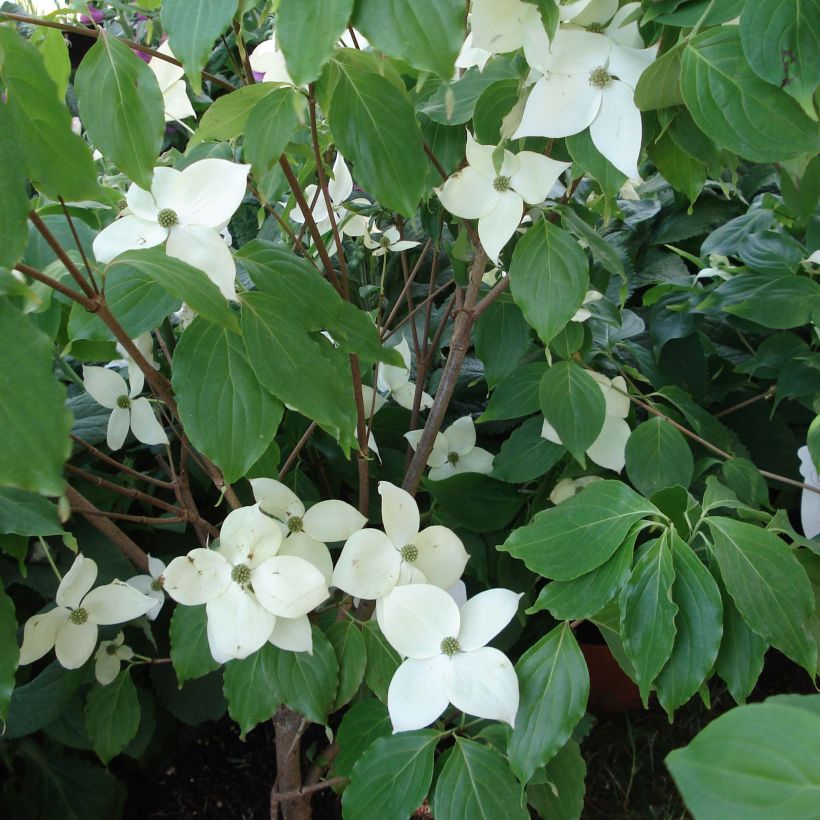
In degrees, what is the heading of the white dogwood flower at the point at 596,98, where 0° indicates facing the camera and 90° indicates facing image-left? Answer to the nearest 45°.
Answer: approximately 0°

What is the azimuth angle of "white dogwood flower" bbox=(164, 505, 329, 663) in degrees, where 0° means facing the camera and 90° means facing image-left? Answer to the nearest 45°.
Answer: approximately 0°

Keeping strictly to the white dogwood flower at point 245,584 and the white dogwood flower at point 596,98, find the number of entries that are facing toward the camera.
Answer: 2
